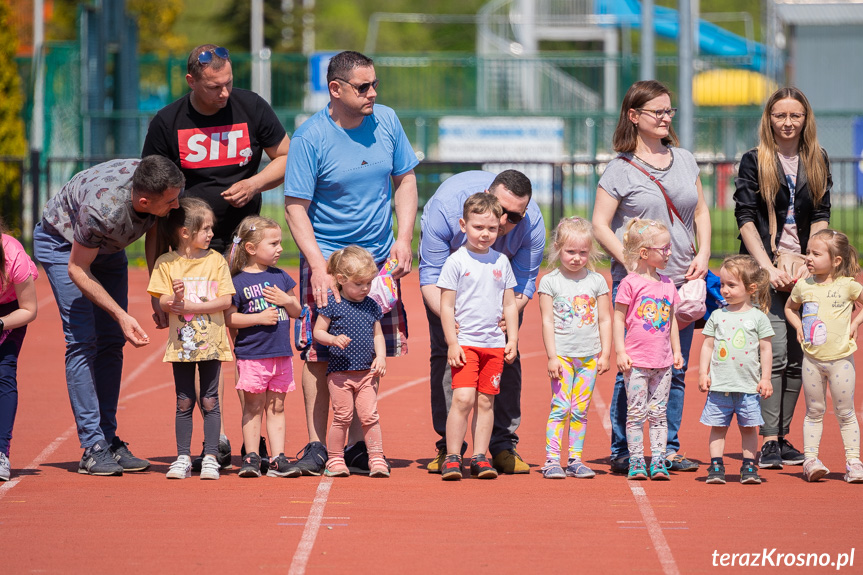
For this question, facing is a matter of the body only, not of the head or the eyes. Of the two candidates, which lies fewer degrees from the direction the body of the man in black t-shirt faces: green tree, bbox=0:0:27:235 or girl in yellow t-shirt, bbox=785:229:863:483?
the girl in yellow t-shirt

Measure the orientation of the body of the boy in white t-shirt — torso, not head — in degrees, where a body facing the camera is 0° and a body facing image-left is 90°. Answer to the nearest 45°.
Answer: approximately 0°

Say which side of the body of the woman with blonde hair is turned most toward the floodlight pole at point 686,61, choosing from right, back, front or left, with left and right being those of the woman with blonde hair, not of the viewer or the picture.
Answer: back

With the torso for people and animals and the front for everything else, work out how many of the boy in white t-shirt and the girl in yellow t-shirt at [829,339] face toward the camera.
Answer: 2

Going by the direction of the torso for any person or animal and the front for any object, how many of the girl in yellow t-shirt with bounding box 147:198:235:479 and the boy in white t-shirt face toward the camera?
2

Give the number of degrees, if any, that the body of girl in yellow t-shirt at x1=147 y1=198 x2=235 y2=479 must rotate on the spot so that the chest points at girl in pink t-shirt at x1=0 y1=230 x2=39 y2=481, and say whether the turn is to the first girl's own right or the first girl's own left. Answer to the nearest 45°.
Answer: approximately 90° to the first girl's own right

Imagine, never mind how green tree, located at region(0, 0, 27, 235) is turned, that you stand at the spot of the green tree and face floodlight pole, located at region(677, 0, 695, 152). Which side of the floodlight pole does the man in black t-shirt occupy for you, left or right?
right
